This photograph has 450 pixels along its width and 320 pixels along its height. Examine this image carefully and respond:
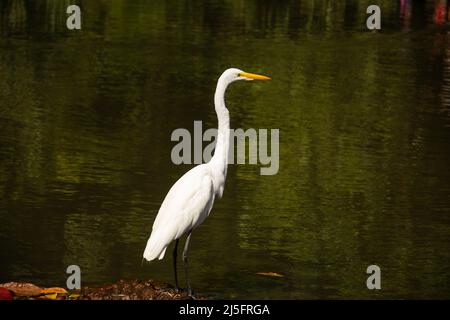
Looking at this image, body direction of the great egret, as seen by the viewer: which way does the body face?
to the viewer's right

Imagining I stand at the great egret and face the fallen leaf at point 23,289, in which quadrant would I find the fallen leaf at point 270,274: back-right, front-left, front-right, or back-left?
back-right

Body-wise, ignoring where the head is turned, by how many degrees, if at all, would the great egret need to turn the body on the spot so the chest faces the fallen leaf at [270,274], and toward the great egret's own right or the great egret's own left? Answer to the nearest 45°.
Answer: approximately 45° to the great egret's own left

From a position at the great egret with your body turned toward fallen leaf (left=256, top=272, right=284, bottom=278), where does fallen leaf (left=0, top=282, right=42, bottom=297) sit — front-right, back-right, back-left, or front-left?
back-left

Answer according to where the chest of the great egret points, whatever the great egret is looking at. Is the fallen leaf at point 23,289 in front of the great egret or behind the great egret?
behind
